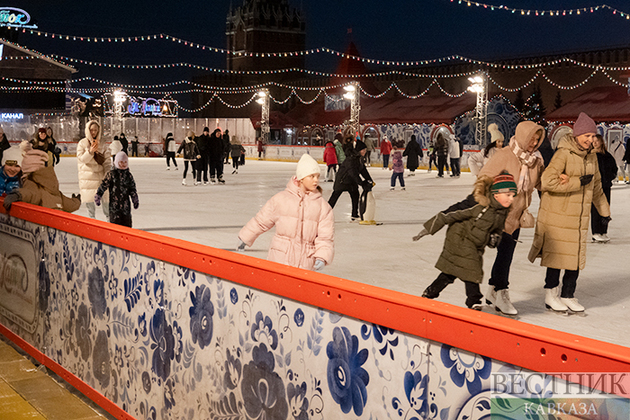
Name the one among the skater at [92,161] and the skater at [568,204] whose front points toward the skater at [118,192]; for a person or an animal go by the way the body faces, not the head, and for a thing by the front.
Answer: the skater at [92,161]

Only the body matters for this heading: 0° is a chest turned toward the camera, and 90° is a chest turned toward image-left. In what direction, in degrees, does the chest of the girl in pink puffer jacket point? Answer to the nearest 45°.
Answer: approximately 315°

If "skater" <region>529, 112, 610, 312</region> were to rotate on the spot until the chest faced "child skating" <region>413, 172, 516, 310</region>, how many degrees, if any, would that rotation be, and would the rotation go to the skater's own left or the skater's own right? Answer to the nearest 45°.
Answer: approximately 90° to the skater's own right

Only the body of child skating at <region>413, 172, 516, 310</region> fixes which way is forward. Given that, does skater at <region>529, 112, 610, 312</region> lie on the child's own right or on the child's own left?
on the child's own left

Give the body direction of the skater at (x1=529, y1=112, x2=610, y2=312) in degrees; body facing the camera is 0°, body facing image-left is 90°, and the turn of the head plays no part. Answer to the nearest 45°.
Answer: approximately 315°

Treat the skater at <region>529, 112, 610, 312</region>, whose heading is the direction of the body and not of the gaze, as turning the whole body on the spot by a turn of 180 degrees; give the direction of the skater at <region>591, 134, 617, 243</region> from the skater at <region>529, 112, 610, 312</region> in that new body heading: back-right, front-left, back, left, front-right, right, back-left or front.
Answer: front-right
